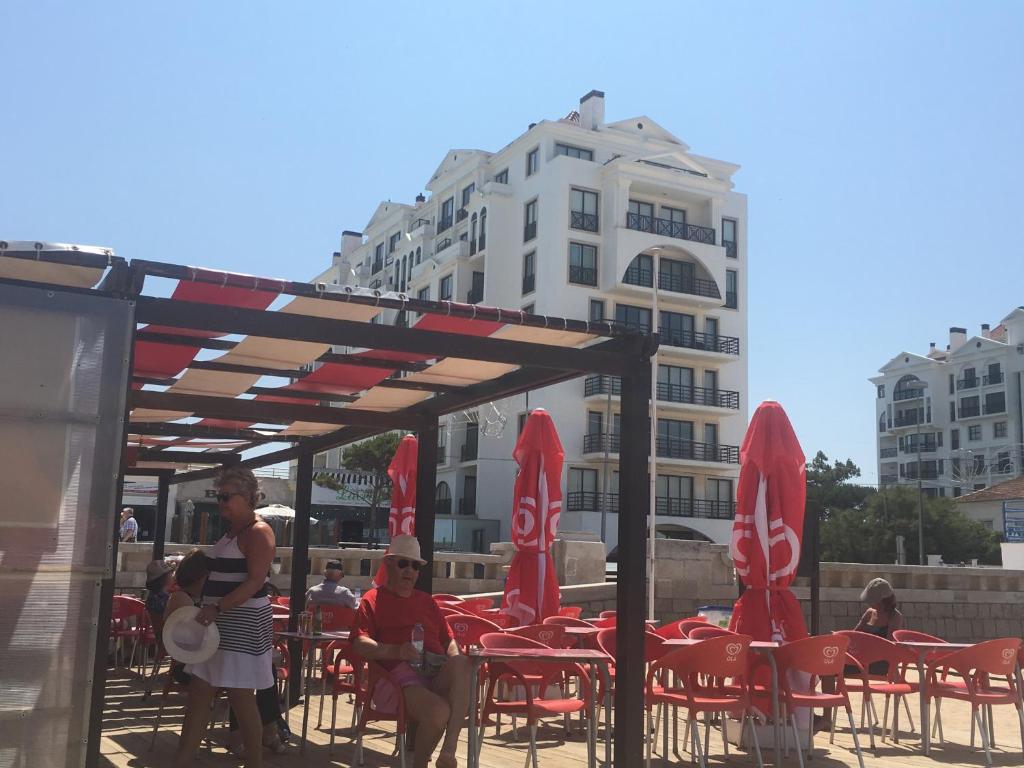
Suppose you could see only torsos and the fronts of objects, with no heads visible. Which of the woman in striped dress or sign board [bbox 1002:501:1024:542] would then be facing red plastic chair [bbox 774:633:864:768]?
the sign board

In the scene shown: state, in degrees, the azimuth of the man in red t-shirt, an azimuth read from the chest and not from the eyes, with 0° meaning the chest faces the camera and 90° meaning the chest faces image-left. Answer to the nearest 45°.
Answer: approximately 315°

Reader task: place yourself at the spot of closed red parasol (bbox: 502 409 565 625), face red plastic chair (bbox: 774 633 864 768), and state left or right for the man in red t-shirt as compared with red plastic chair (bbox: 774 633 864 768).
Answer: right

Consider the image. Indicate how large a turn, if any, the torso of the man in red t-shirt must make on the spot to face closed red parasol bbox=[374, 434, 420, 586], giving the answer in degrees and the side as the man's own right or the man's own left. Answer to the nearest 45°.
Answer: approximately 135° to the man's own left

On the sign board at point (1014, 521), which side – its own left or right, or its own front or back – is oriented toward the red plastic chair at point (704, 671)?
front

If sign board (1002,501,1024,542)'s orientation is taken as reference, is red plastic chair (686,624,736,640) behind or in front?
in front

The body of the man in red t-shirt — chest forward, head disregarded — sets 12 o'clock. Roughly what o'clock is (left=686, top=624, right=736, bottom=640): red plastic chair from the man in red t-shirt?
The red plastic chair is roughly at 9 o'clock from the man in red t-shirt.

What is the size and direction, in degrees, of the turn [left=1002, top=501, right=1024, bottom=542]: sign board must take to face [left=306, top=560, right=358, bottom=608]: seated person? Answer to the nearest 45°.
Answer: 0° — it already faces them

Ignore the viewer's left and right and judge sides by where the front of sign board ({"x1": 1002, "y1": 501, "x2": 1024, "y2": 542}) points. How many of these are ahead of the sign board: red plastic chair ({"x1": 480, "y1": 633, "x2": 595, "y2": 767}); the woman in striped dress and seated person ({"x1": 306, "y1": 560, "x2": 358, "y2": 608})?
3

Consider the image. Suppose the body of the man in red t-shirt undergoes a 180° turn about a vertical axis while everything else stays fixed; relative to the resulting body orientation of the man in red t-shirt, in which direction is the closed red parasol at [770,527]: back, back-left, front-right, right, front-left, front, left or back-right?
right
